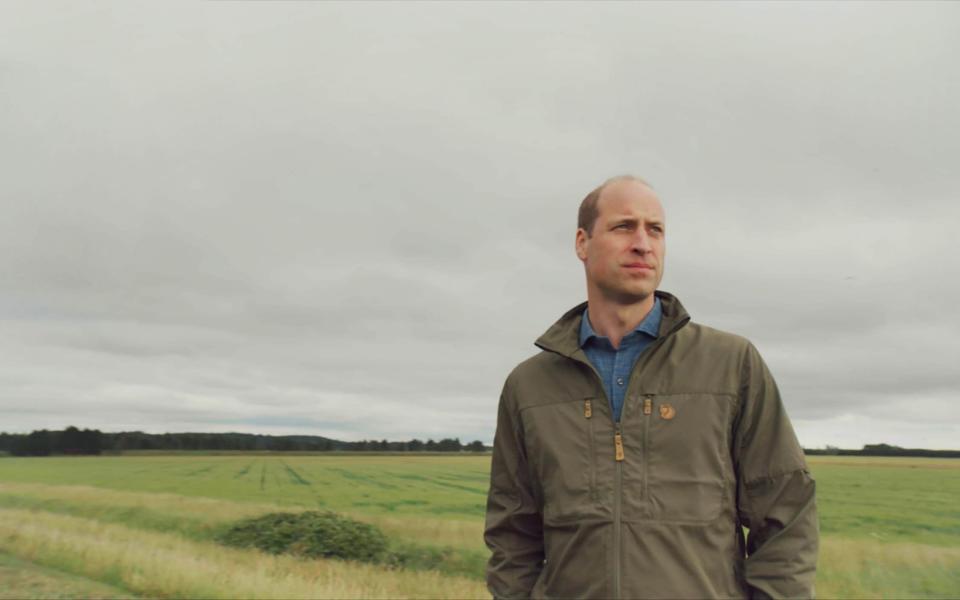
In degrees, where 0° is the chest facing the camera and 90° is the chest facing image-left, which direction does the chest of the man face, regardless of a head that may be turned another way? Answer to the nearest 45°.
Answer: approximately 0°

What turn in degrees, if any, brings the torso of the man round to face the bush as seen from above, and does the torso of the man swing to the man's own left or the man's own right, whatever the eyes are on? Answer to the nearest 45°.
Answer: approximately 135° to the man's own right

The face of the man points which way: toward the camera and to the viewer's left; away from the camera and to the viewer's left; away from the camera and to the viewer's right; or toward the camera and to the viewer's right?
toward the camera and to the viewer's right
